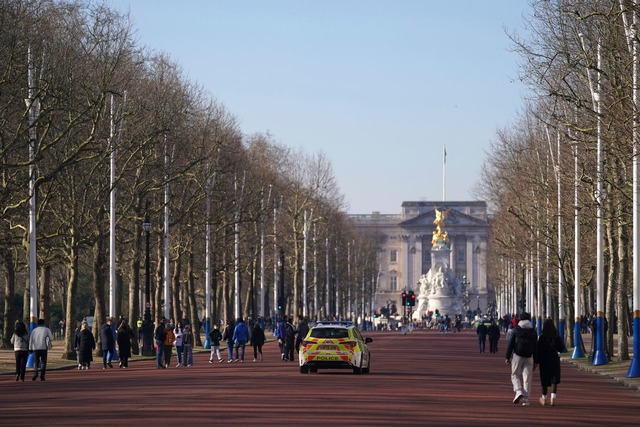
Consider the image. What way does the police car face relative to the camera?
away from the camera

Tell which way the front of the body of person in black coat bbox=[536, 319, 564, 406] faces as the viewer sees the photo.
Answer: away from the camera

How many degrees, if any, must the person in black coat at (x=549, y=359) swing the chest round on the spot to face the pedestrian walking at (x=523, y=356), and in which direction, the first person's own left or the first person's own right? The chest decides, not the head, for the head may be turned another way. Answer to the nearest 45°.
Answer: approximately 135° to the first person's own left

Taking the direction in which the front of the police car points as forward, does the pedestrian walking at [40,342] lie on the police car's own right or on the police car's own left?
on the police car's own left

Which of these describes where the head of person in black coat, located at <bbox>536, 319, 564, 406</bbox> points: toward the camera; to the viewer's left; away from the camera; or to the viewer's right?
away from the camera

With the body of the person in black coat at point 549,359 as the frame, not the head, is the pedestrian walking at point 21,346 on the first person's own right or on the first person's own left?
on the first person's own left

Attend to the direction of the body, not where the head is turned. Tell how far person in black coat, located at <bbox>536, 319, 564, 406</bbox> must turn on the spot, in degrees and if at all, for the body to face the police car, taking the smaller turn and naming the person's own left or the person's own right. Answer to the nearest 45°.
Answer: approximately 45° to the person's own left

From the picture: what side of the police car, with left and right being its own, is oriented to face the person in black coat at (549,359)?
back

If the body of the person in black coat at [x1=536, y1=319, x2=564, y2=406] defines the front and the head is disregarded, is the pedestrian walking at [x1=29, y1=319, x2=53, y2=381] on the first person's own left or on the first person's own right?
on the first person's own left

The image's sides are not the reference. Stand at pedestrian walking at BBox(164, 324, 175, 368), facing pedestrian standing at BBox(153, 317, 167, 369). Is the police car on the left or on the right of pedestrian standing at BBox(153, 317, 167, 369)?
left

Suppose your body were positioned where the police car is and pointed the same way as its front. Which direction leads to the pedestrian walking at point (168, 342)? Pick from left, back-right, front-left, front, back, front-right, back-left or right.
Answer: front-left

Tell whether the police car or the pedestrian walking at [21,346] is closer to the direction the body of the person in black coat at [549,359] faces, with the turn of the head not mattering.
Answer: the police car

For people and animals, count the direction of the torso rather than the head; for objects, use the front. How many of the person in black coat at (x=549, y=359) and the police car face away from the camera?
2

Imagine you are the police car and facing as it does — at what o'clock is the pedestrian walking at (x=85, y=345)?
The pedestrian walking is roughly at 10 o'clock from the police car.
